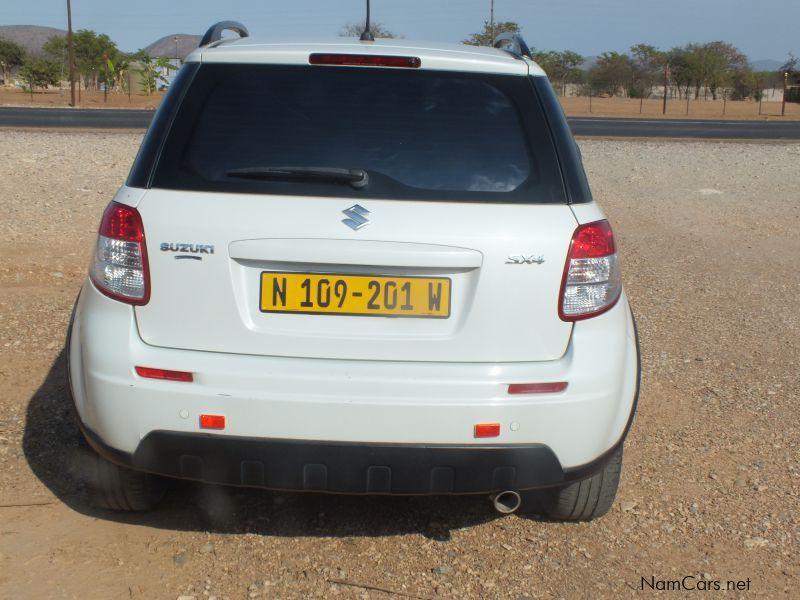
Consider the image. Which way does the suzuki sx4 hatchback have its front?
away from the camera
